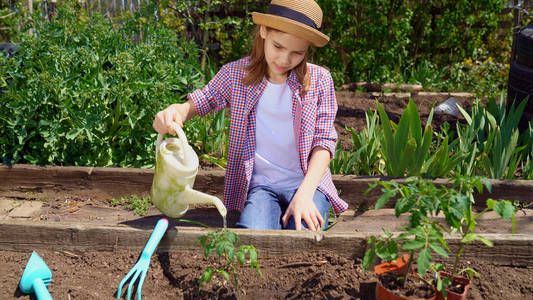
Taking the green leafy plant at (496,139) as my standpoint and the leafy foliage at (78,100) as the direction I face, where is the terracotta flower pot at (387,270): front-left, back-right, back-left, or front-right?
front-left

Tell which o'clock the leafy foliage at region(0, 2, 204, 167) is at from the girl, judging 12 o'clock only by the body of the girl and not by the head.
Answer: The leafy foliage is roughly at 4 o'clock from the girl.

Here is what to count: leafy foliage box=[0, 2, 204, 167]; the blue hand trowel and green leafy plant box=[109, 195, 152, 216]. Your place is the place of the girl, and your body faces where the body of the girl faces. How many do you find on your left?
0

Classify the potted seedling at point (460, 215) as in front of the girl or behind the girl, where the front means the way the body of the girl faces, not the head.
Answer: in front

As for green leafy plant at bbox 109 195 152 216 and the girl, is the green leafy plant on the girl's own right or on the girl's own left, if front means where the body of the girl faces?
on the girl's own right

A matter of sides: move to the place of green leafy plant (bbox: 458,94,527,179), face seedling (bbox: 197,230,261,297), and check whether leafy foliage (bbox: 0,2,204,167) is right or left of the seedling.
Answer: right

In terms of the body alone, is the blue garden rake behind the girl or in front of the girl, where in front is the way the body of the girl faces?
in front

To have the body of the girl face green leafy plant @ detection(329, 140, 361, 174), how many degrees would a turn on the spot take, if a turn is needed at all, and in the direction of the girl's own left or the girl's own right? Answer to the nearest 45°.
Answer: approximately 135° to the girl's own left

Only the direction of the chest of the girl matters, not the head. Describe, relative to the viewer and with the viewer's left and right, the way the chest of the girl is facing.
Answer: facing the viewer

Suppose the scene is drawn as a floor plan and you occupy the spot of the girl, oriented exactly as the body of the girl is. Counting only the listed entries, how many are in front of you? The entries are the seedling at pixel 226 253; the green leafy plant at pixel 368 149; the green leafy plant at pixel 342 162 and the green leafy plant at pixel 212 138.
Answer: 1

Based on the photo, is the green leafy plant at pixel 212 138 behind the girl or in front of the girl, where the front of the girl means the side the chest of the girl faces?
behind

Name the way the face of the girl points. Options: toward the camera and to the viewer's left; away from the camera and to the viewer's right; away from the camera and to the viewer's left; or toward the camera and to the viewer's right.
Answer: toward the camera and to the viewer's left

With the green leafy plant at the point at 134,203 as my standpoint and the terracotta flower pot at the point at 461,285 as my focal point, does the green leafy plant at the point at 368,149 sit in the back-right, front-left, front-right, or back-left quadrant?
front-left

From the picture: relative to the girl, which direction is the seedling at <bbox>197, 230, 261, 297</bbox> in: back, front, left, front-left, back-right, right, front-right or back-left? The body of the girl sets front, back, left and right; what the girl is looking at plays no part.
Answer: front

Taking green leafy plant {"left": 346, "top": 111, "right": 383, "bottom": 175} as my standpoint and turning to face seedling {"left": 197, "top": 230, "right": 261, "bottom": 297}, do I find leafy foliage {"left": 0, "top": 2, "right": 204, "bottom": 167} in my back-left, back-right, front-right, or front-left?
front-right

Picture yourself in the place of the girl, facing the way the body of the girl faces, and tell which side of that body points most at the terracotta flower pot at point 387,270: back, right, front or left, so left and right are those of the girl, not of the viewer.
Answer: front

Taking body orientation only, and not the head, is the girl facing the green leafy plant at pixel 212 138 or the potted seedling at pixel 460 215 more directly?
the potted seedling
